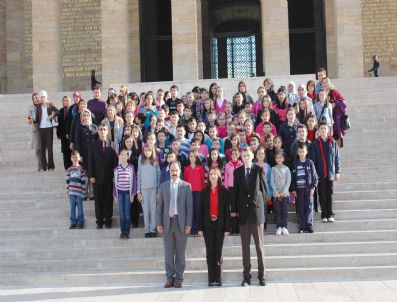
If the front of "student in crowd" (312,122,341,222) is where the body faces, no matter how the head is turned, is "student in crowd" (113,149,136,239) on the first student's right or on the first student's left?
on the first student's right

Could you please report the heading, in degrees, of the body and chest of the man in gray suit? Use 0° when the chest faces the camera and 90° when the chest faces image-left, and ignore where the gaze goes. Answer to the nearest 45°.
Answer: approximately 0°

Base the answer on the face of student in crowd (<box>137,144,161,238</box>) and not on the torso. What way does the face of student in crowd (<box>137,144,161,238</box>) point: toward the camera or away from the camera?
toward the camera

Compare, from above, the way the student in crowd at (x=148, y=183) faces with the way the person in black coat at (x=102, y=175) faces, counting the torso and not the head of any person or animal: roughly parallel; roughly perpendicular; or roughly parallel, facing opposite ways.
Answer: roughly parallel

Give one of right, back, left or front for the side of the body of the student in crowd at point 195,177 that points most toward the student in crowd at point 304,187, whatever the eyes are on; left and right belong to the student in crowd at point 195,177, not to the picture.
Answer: left

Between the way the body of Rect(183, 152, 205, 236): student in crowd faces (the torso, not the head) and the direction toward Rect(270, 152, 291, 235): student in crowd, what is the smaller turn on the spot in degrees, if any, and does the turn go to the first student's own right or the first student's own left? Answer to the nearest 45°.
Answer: approximately 90° to the first student's own left

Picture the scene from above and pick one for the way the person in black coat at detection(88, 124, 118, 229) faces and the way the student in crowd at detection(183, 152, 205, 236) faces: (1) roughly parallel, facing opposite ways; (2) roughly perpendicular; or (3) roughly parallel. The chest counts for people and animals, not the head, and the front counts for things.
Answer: roughly parallel

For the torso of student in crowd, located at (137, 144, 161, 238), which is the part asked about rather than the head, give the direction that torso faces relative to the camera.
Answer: toward the camera

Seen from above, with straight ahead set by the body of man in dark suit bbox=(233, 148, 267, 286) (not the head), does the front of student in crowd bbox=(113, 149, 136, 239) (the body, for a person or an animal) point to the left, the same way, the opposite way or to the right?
the same way

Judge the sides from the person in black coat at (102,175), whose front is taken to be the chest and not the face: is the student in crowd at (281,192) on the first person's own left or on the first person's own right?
on the first person's own left

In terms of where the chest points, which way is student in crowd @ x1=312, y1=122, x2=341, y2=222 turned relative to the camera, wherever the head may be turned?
toward the camera

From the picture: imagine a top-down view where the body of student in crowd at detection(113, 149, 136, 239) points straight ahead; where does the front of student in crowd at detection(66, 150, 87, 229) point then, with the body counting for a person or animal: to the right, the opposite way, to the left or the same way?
the same way

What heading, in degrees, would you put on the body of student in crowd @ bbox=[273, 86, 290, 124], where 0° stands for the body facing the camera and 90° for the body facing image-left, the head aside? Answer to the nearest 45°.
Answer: approximately 0°
